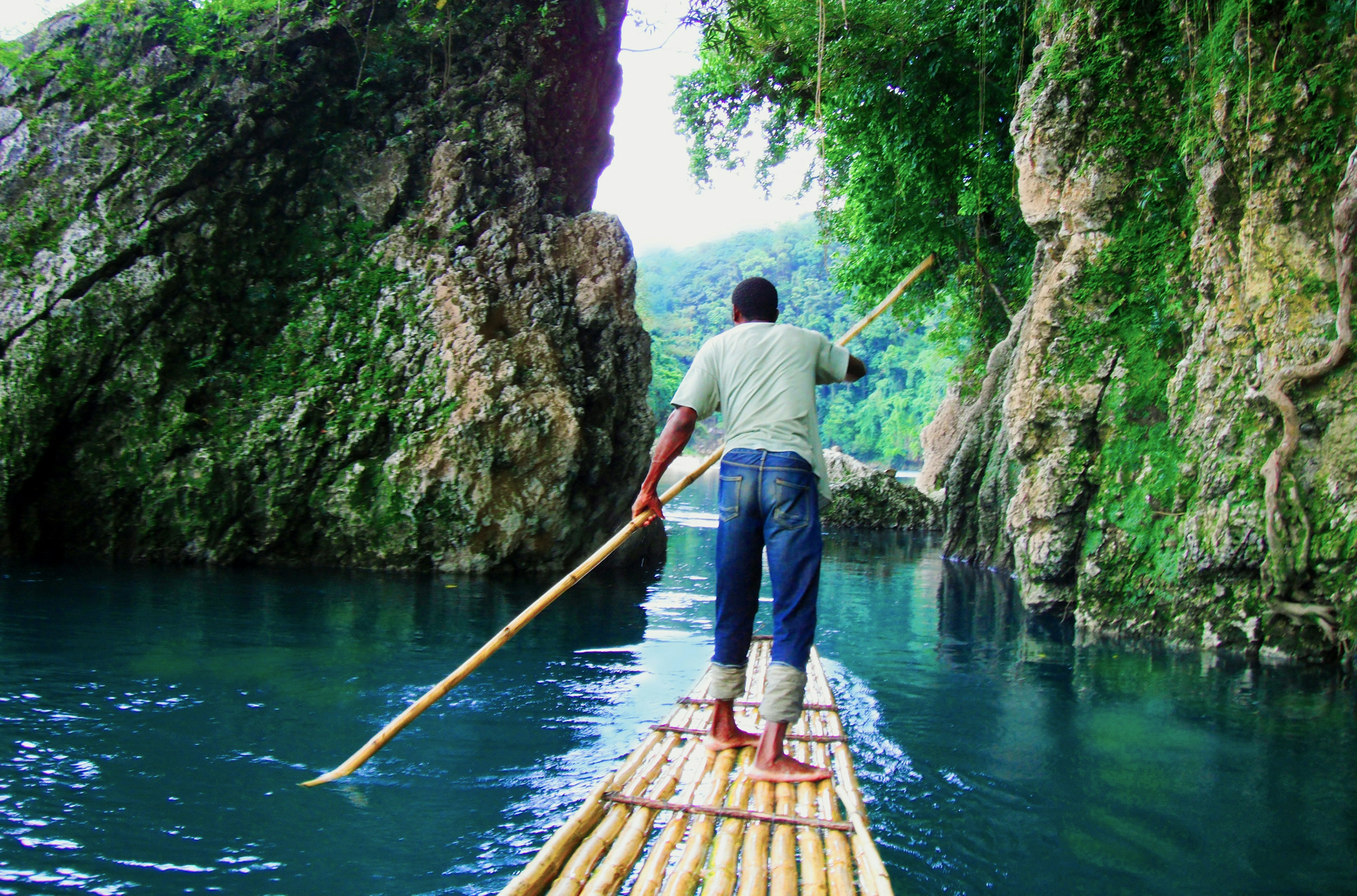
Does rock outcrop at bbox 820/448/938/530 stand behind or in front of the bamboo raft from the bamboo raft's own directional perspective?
in front

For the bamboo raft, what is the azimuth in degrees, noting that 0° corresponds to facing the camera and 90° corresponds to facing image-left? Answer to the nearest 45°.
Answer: approximately 180°

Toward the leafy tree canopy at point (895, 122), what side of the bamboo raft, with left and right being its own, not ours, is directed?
front
